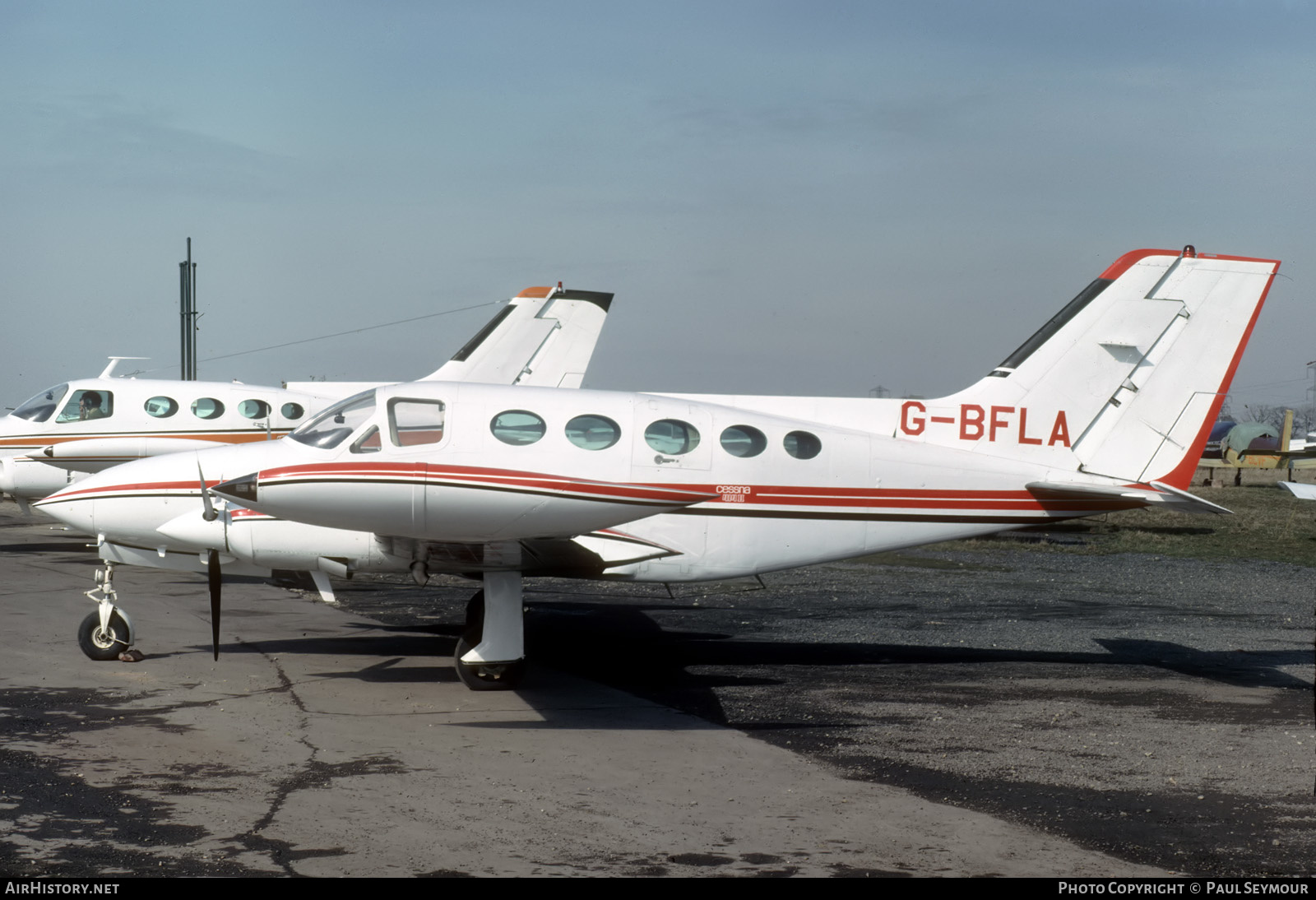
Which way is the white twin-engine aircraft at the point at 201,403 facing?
to the viewer's left

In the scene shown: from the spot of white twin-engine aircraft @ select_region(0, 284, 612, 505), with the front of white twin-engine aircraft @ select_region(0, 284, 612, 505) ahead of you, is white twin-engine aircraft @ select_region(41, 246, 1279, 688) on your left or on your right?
on your left

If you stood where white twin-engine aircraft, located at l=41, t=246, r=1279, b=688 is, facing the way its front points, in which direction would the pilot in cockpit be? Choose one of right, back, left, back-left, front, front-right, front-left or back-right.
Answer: front-right

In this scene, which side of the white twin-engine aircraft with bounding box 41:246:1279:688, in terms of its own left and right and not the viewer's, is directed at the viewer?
left

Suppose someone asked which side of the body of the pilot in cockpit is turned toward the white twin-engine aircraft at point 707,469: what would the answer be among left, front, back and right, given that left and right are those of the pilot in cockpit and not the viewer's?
left

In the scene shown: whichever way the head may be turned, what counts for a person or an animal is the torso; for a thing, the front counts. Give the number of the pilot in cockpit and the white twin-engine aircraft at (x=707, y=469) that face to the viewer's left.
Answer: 2

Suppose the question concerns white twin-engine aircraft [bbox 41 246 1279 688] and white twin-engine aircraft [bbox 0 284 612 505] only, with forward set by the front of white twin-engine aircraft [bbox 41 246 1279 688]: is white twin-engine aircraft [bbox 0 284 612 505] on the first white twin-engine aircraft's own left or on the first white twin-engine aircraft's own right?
on the first white twin-engine aircraft's own right

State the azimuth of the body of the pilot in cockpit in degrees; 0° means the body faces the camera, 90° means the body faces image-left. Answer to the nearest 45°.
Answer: approximately 90°

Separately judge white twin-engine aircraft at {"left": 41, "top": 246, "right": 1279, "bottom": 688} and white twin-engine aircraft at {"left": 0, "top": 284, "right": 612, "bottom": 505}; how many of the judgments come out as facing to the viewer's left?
2
